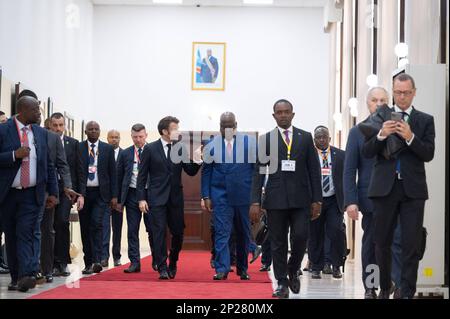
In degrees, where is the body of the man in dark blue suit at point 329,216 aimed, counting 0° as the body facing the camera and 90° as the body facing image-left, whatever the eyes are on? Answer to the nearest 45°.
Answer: approximately 0°

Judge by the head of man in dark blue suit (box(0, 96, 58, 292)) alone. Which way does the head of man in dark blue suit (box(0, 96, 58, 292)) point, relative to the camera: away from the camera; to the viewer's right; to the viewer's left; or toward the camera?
to the viewer's right

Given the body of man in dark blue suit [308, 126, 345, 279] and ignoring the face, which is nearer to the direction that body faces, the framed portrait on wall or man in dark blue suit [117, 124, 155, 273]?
the man in dark blue suit

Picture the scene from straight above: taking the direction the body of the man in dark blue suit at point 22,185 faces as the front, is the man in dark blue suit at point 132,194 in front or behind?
behind

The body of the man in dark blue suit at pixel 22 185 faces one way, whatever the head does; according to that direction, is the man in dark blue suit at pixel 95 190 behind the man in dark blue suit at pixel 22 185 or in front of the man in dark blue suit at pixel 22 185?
behind

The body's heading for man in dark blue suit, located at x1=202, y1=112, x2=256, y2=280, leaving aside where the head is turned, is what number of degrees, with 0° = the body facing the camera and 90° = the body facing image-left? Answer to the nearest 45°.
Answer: approximately 0°

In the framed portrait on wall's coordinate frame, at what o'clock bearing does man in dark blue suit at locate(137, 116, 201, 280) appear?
The man in dark blue suit is roughly at 12 o'clock from the framed portrait on wall.
